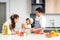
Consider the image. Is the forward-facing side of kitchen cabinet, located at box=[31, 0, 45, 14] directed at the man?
yes

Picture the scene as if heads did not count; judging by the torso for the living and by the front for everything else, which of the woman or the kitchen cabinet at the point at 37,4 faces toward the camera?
the kitchen cabinet

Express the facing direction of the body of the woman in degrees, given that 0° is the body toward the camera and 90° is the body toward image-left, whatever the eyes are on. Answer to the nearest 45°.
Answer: approximately 270°

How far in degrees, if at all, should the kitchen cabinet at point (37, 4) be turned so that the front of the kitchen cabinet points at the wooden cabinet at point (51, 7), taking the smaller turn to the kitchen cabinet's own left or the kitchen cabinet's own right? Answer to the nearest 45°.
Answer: approximately 90° to the kitchen cabinet's own left

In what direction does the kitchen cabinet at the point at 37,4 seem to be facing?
toward the camera

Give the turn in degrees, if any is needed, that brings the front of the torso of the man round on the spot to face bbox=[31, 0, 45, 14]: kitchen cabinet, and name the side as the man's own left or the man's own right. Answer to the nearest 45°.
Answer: approximately 135° to the man's own right

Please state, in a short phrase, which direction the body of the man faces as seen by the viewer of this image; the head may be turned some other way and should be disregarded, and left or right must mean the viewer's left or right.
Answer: facing the viewer and to the left of the viewer

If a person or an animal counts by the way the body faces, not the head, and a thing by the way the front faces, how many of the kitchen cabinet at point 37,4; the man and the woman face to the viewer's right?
1

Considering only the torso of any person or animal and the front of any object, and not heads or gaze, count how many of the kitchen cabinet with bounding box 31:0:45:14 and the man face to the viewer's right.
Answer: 0

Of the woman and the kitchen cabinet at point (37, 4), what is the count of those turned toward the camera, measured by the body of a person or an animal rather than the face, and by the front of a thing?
1

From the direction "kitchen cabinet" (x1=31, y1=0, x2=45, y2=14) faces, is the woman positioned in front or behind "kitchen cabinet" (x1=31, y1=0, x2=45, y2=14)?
in front
